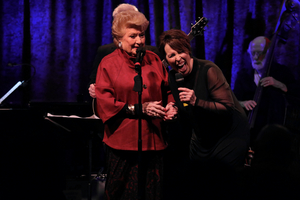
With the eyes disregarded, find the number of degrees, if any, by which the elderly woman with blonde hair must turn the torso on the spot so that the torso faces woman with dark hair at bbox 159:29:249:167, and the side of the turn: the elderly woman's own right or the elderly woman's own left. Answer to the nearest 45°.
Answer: approximately 45° to the elderly woman's own left

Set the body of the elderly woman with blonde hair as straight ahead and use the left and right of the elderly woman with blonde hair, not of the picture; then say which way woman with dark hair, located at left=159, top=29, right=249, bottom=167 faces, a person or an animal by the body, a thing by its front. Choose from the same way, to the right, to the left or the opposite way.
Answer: to the right

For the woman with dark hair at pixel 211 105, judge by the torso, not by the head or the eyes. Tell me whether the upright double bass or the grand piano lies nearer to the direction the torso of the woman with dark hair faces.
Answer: the grand piano

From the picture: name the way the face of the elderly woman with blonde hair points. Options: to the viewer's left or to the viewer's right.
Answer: to the viewer's right

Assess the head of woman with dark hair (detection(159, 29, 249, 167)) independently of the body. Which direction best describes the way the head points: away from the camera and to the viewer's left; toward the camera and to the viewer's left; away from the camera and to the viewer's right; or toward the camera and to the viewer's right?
toward the camera and to the viewer's left

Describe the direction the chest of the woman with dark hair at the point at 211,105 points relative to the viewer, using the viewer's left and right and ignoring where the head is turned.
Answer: facing the viewer and to the left of the viewer

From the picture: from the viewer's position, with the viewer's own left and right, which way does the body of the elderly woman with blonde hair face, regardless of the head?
facing the viewer and to the right of the viewer
